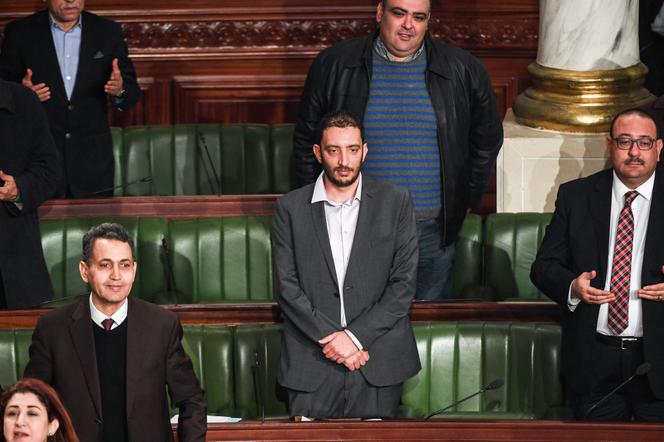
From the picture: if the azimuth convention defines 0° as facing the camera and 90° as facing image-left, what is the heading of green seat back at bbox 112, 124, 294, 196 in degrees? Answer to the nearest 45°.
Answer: approximately 0°

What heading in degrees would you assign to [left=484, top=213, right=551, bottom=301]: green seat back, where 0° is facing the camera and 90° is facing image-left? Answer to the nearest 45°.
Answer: approximately 0°

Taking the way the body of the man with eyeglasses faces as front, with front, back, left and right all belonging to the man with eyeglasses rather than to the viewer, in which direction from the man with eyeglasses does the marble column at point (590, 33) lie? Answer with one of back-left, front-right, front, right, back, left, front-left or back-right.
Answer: back

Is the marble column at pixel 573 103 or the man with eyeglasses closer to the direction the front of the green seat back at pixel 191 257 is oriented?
the man with eyeglasses

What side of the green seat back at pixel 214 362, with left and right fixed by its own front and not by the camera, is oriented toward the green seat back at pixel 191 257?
back
